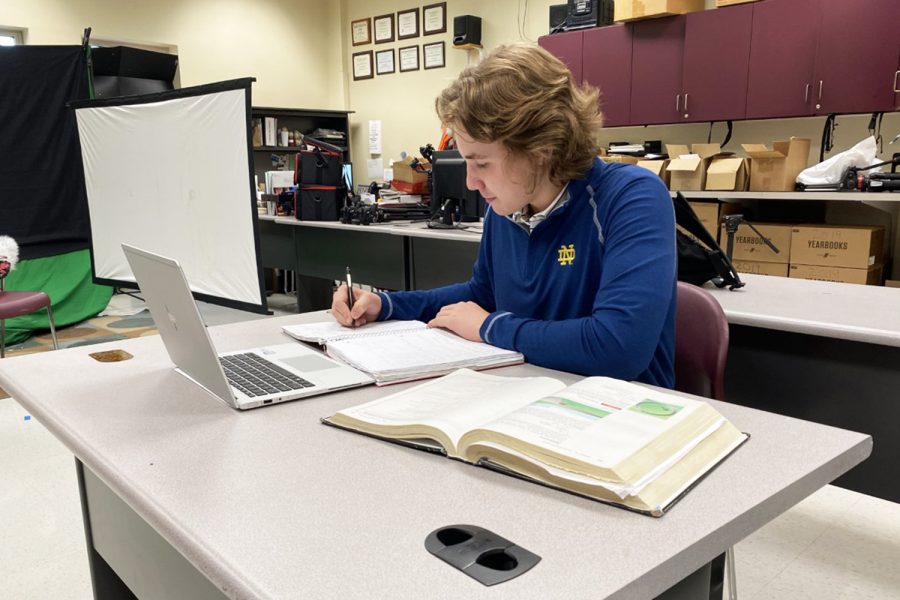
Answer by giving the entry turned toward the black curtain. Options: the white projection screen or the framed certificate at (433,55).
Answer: the framed certificate

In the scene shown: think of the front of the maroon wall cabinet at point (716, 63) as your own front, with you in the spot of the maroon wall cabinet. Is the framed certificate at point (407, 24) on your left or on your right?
on your right

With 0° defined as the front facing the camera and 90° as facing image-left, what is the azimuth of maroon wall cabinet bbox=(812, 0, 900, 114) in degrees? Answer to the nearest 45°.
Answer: approximately 0°

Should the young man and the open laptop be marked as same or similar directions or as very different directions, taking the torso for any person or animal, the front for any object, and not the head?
very different directions

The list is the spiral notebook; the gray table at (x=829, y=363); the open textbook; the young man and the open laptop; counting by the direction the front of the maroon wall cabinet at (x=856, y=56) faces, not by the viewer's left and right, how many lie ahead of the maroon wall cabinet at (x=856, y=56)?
5

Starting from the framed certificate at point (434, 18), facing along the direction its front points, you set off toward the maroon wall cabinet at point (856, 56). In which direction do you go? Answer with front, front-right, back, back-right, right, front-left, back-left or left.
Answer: left
